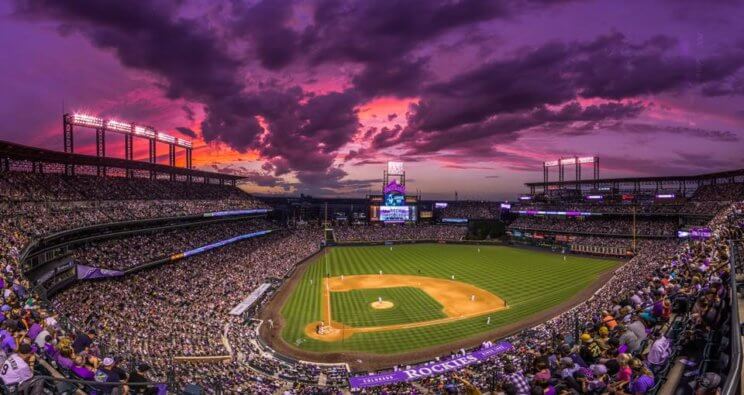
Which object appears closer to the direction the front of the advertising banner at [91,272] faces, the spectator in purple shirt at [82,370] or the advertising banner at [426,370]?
the advertising banner

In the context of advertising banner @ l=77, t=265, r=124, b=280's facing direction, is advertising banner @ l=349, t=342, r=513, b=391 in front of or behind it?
in front

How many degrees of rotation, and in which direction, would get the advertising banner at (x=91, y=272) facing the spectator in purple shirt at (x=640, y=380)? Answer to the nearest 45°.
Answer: approximately 45° to its right
